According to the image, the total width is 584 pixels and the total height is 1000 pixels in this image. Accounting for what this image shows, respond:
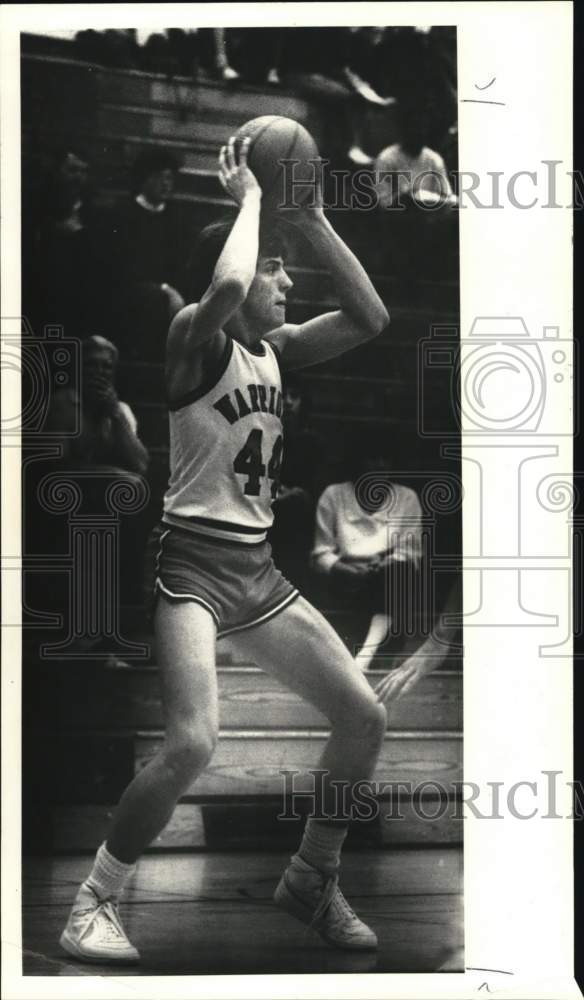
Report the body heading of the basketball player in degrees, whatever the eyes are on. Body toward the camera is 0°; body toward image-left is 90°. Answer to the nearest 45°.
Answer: approximately 315°

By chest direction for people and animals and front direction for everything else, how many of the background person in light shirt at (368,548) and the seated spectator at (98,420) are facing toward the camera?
2

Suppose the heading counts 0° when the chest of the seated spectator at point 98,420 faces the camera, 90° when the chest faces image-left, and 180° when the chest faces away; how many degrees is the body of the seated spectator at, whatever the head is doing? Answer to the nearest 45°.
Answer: approximately 0°

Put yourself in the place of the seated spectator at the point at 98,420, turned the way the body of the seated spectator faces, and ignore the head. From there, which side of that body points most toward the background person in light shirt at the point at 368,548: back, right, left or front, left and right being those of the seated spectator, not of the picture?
left

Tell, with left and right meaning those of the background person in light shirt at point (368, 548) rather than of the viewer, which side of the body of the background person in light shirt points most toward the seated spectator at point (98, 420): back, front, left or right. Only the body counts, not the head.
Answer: right

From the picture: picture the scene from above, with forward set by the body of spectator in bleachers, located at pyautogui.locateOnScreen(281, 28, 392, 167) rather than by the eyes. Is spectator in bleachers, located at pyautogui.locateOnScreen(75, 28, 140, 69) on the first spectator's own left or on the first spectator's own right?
on the first spectator's own right
